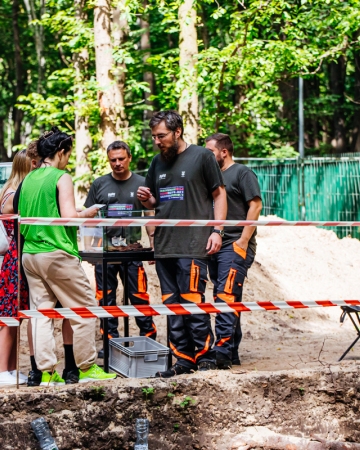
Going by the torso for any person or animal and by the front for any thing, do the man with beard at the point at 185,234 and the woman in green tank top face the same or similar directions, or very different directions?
very different directions

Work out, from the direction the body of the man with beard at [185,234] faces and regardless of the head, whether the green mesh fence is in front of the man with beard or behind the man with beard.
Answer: behind

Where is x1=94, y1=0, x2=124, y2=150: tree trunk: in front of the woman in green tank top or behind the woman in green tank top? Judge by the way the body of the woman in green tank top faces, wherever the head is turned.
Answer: in front

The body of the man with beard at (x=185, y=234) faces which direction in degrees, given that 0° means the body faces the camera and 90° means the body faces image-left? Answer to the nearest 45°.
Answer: approximately 45°

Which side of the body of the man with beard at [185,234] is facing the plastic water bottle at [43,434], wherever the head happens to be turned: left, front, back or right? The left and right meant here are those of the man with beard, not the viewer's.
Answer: front

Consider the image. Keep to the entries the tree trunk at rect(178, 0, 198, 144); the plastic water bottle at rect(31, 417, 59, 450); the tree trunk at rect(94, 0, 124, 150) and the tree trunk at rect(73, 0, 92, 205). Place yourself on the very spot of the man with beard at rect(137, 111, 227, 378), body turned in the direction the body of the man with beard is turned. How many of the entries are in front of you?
1

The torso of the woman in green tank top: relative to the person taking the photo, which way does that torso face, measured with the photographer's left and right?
facing away from the viewer and to the right of the viewer

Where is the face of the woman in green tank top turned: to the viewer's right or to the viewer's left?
to the viewer's right

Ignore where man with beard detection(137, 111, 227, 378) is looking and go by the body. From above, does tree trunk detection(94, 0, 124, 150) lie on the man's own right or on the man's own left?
on the man's own right

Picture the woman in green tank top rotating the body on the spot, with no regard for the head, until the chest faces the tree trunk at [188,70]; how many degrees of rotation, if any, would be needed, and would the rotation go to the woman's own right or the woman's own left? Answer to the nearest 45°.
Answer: approximately 45° to the woman's own left
